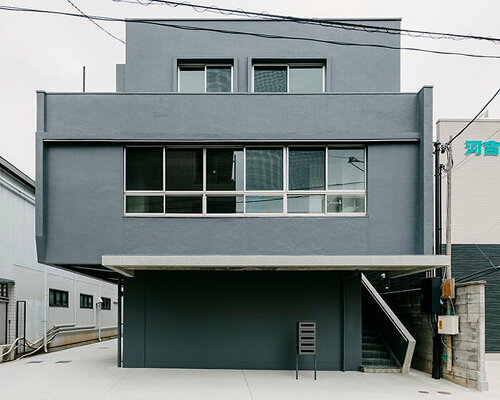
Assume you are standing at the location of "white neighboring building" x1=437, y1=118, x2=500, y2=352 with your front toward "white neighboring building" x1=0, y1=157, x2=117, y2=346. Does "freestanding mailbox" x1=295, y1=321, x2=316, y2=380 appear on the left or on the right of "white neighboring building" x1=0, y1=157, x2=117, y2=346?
left

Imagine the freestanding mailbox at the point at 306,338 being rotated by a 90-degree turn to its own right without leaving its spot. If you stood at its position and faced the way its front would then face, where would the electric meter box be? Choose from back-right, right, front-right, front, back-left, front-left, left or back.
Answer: back

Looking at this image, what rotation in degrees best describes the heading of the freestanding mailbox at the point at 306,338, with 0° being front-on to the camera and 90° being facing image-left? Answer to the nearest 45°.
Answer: approximately 0°

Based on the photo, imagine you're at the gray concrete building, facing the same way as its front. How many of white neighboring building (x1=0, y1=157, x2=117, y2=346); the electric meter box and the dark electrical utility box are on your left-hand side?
2

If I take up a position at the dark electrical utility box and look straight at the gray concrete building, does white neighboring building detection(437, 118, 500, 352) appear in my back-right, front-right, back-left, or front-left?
back-right

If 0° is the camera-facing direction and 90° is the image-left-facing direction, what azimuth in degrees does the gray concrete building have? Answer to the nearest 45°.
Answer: approximately 0°

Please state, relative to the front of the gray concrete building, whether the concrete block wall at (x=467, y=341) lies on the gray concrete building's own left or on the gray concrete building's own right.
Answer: on the gray concrete building's own left

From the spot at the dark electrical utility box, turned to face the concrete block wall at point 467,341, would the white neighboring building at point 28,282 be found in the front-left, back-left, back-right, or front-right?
back-right

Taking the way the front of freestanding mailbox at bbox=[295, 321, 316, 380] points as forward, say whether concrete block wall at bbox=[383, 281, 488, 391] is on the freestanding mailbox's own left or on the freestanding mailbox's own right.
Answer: on the freestanding mailbox's own left

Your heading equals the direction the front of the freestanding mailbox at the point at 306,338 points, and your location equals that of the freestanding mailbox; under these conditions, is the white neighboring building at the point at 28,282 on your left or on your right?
on your right

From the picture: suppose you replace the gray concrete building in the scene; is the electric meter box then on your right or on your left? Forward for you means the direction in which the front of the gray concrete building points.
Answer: on your left
